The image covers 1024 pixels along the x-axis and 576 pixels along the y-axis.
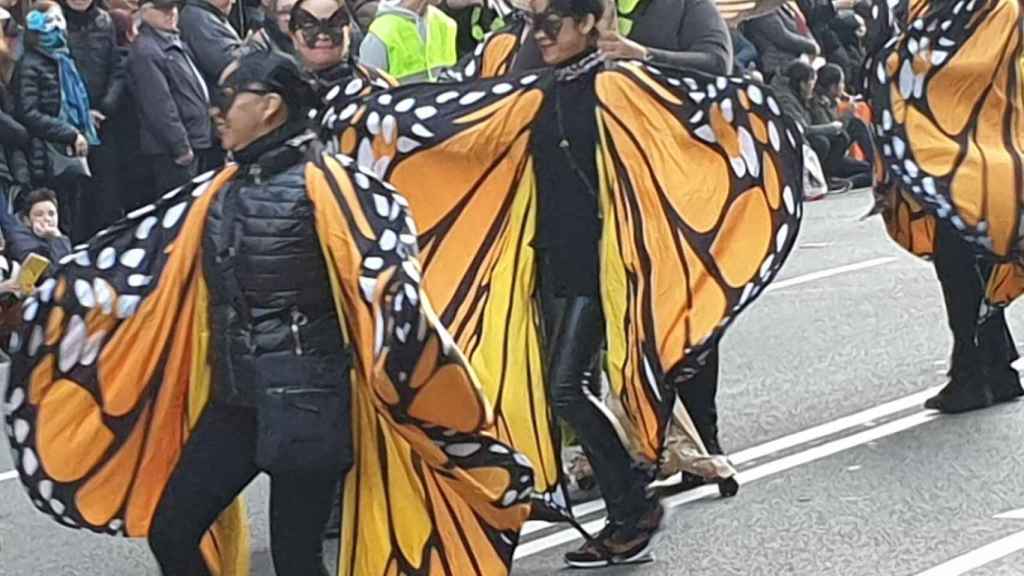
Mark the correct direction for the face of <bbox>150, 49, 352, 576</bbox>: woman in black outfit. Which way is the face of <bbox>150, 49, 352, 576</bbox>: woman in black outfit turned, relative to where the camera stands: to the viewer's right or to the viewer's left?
to the viewer's left

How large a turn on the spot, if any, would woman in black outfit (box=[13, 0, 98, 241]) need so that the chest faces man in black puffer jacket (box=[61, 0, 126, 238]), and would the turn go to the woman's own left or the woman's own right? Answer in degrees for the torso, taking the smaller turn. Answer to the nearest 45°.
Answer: approximately 90° to the woman's own left

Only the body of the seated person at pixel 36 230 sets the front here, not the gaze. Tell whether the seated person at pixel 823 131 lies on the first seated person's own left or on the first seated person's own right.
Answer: on the first seated person's own left

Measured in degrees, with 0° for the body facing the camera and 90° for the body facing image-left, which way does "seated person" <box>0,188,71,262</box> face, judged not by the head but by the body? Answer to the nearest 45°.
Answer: approximately 315°
